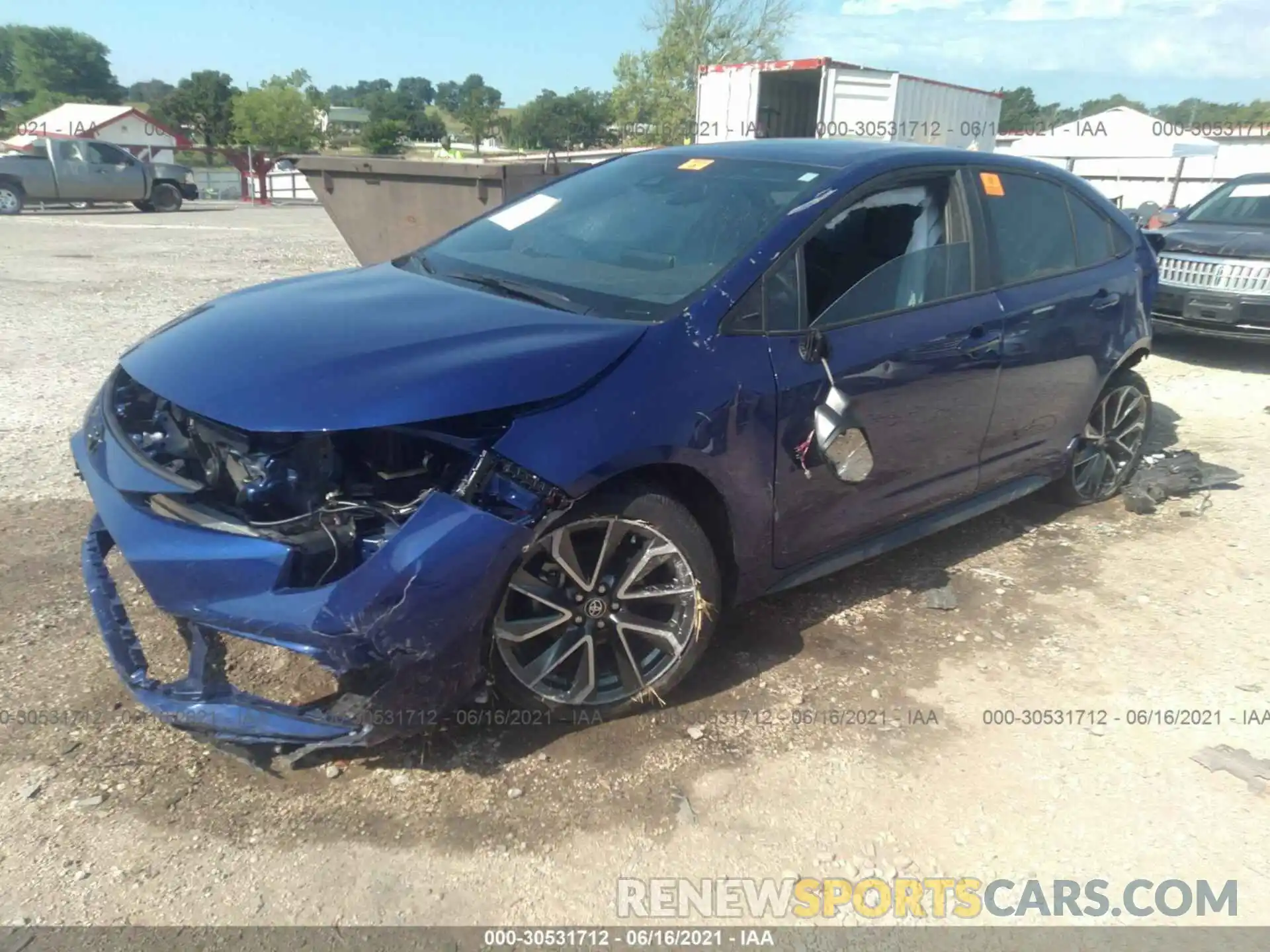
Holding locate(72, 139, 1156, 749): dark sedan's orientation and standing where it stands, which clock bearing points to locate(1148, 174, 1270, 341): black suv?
The black suv is roughly at 6 o'clock from the dark sedan.

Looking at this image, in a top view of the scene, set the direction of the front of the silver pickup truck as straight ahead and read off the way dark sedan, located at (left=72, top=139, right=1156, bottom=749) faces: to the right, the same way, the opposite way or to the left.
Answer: the opposite way

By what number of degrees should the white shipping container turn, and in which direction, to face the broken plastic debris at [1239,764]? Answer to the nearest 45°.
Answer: approximately 45° to its left

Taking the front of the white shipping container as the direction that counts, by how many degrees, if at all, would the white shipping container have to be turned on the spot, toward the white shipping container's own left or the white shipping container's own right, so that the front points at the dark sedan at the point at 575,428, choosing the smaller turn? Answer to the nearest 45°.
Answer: approximately 45° to the white shipping container's own left

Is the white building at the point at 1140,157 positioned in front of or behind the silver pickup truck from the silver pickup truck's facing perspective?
in front

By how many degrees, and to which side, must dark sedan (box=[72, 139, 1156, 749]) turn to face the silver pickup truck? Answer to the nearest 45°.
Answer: approximately 90° to its right

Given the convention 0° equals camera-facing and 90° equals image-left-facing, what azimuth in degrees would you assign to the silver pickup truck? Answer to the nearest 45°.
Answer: approximately 270°

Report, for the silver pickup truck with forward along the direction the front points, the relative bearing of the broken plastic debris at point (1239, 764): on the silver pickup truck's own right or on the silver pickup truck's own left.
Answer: on the silver pickup truck's own right

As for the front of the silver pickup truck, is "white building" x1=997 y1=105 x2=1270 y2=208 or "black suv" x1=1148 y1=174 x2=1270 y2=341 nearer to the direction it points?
the white building

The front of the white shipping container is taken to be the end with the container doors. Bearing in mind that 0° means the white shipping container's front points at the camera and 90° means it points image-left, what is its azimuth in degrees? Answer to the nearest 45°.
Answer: approximately 45°

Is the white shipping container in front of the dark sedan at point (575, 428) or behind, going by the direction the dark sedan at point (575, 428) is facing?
behind

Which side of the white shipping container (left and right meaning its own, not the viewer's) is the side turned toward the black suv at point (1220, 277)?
left

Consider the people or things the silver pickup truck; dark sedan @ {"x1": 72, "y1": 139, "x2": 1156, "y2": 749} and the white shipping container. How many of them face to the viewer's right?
1

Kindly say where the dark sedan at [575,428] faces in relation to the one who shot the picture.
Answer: facing the viewer and to the left of the viewer
